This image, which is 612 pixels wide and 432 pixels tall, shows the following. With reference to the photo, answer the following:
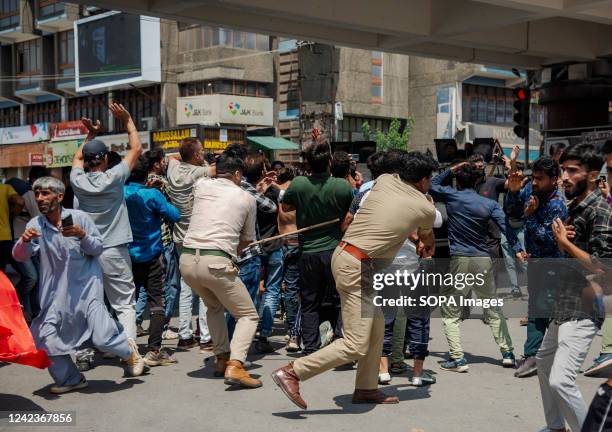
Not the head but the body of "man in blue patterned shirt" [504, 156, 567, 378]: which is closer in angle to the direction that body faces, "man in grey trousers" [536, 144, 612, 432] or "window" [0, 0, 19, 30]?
the man in grey trousers

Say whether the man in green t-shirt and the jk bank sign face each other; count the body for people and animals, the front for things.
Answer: yes

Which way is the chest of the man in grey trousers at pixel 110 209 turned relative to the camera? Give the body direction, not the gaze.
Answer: away from the camera

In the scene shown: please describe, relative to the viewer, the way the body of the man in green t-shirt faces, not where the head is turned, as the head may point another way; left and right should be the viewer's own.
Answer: facing away from the viewer

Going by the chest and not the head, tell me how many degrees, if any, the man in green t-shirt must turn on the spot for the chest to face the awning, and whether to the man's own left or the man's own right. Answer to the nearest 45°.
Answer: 0° — they already face it

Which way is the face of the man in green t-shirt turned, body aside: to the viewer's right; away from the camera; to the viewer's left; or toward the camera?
away from the camera

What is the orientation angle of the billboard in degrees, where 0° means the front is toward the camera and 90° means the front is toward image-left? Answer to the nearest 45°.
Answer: approximately 45°

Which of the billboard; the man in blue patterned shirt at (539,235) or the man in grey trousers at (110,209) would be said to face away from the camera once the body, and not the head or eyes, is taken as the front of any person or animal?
the man in grey trousers

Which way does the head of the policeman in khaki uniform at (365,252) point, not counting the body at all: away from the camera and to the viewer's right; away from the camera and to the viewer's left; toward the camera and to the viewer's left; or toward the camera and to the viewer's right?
away from the camera and to the viewer's right

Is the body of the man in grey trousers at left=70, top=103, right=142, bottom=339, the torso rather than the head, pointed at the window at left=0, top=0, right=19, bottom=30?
yes

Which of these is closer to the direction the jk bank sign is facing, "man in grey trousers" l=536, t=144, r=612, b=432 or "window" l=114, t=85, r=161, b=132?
the man in grey trousers

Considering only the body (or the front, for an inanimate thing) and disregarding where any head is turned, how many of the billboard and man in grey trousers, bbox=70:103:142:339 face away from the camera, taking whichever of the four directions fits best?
1

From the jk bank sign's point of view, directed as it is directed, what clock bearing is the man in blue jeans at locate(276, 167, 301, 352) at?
The man in blue jeans is roughly at 12 o'clock from the jk bank sign.

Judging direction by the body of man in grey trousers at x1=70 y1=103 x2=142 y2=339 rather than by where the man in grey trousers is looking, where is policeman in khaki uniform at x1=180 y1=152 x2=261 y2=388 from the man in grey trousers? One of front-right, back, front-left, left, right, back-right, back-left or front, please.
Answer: back-right

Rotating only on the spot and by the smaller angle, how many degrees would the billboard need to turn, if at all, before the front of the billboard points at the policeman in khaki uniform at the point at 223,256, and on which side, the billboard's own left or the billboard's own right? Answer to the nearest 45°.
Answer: approximately 45° to the billboard's own left
